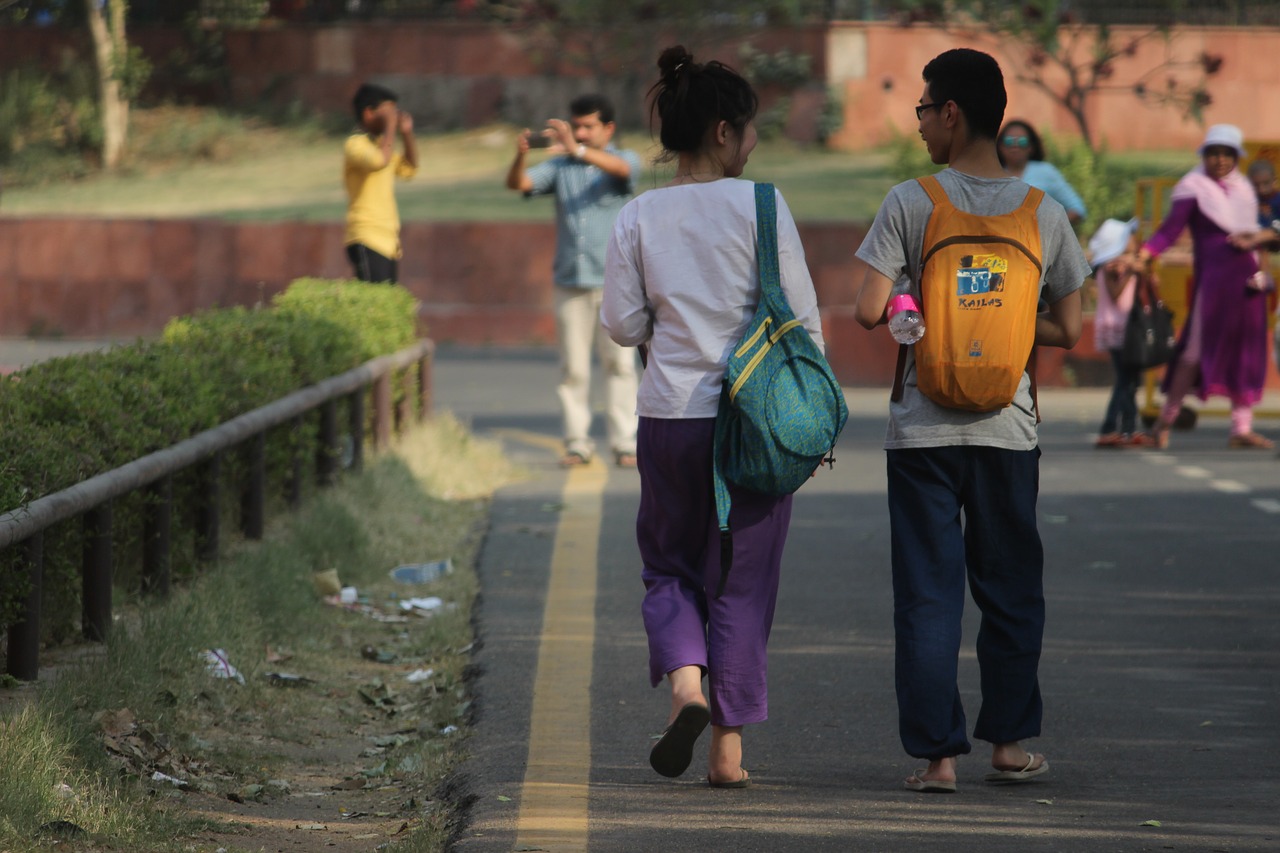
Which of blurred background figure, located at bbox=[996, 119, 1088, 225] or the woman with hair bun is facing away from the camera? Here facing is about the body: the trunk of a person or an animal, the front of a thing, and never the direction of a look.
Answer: the woman with hair bun

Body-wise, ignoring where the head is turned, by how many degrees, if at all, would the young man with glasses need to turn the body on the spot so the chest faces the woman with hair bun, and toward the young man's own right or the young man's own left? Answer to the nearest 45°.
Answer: approximately 90° to the young man's own left

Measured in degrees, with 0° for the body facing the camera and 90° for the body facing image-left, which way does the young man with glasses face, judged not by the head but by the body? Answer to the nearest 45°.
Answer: approximately 180°

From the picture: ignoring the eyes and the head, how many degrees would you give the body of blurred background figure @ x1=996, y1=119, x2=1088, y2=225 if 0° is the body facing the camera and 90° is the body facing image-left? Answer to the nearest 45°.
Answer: approximately 0°

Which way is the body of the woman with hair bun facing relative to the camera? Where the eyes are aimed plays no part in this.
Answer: away from the camera

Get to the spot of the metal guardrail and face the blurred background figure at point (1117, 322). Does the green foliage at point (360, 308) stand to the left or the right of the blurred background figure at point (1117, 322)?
left

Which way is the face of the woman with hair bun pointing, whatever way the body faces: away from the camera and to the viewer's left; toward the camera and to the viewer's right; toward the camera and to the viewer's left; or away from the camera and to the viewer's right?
away from the camera and to the viewer's right

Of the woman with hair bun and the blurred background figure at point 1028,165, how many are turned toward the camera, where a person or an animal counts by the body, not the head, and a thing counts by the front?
1

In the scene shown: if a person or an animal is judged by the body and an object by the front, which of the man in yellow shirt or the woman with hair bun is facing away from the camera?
the woman with hair bun

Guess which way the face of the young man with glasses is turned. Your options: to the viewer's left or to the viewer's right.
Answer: to the viewer's left

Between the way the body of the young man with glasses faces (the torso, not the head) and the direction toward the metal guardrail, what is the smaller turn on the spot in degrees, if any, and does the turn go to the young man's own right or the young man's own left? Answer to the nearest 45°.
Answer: approximately 90° to the young man's own left

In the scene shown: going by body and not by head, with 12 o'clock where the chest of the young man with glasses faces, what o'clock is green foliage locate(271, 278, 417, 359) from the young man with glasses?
The green foliage is roughly at 11 o'clock from the young man with glasses.

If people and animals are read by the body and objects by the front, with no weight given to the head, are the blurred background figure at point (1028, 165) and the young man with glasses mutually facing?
yes

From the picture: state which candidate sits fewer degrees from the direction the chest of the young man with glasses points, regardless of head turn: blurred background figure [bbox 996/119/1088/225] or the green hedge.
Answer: the blurred background figure
